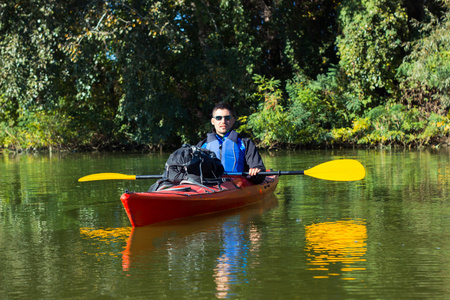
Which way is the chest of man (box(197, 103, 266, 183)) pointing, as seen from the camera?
toward the camera

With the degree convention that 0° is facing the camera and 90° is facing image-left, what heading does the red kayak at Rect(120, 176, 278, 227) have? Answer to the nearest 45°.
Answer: approximately 45°
